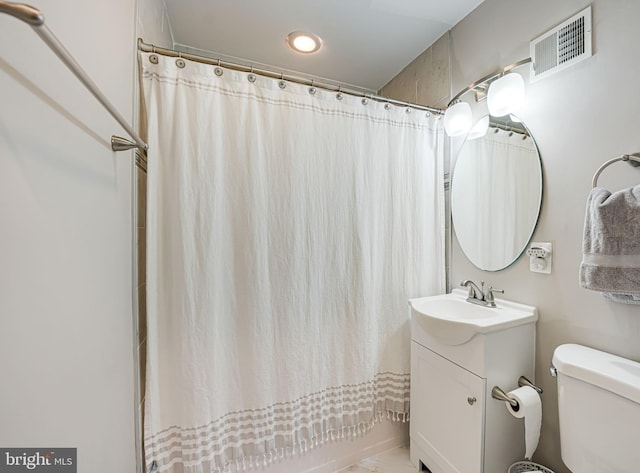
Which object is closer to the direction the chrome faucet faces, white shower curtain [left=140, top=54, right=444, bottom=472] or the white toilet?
the white shower curtain

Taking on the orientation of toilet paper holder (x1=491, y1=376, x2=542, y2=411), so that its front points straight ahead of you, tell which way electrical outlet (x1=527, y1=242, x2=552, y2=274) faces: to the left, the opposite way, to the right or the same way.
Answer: to the right

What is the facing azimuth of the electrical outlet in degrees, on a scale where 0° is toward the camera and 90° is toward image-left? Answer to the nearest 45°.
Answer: approximately 45°

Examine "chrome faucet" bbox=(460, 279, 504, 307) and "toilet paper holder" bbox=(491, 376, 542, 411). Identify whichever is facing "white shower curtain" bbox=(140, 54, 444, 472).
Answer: the chrome faucet

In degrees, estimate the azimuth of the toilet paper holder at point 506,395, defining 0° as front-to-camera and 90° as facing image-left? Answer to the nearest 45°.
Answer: approximately 315°

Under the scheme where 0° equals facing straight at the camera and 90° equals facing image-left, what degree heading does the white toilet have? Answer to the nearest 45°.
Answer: approximately 45°
